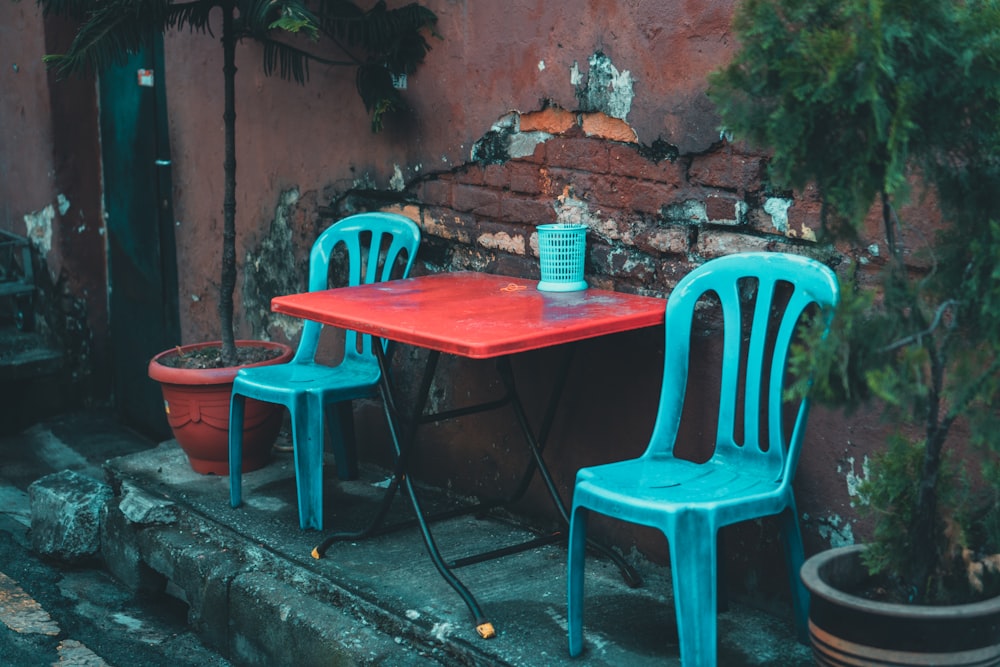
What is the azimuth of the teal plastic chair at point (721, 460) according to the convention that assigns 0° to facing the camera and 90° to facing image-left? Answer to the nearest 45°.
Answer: approximately 45°

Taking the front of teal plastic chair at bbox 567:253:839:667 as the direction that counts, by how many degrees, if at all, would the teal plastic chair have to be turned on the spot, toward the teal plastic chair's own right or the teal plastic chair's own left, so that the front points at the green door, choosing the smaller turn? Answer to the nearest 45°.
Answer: approximately 90° to the teal plastic chair's own right

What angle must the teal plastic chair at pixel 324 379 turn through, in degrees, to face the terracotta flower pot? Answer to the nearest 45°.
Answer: approximately 90° to its right

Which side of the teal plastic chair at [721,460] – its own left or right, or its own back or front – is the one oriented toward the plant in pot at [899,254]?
left

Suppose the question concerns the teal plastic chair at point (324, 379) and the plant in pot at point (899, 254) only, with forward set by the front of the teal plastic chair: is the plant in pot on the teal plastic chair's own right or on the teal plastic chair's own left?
on the teal plastic chair's own left

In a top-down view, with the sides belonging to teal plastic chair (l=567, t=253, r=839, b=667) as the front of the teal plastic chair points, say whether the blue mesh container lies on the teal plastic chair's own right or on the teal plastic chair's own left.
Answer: on the teal plastic chair's own right

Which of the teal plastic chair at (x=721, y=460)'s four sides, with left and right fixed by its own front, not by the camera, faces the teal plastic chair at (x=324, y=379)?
right

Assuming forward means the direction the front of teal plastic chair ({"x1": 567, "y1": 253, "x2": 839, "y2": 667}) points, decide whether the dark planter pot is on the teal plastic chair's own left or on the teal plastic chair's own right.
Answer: on the teal plastic chair's own left

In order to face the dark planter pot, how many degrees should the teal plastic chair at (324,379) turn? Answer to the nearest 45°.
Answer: approximately 90° to its left

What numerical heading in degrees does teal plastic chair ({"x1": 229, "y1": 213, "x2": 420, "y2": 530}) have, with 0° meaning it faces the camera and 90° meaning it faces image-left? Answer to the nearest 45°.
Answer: approximately 45°

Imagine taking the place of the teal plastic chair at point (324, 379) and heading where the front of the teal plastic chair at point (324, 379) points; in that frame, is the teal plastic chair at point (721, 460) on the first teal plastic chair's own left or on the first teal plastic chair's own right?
on the first teal plastic chair's own left

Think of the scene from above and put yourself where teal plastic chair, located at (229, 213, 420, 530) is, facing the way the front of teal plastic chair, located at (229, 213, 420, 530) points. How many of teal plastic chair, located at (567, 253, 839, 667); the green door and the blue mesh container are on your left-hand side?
2
